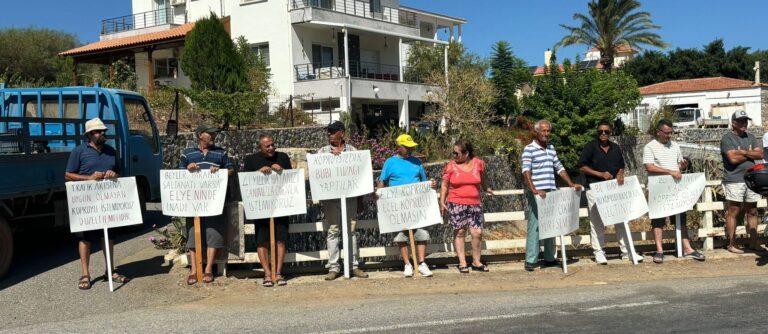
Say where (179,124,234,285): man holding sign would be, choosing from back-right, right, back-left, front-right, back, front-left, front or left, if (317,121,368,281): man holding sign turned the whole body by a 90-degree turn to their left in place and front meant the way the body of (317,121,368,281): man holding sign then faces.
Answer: back

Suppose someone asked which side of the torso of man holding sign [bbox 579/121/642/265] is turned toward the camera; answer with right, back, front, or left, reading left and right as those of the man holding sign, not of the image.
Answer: front

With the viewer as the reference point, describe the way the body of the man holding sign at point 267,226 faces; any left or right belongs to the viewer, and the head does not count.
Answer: facing the viewer

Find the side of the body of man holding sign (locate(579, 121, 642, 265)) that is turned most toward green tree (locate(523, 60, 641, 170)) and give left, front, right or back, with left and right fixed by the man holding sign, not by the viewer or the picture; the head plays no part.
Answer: back

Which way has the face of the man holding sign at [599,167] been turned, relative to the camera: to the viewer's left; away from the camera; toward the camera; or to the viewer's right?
toward the camera

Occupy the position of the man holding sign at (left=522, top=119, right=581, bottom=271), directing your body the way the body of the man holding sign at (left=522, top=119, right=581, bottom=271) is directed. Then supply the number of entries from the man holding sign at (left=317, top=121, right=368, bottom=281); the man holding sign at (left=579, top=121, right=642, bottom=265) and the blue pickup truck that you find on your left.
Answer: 1

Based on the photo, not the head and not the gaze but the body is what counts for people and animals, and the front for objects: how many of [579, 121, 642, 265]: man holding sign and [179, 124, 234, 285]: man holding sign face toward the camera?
2

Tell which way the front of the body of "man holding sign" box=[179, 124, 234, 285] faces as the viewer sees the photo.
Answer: toward the camera

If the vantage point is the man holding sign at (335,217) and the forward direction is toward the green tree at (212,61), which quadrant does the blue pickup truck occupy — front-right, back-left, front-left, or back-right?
front-left

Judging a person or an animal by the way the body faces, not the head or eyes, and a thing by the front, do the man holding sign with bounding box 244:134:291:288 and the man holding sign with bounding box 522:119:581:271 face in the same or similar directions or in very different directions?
same or similar directions

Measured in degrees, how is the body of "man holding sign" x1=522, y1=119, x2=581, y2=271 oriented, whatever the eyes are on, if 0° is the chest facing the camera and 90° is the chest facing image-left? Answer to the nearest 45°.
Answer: approximately 315°

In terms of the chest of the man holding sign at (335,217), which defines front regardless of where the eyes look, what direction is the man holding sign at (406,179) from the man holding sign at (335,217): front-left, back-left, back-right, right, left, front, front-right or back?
left

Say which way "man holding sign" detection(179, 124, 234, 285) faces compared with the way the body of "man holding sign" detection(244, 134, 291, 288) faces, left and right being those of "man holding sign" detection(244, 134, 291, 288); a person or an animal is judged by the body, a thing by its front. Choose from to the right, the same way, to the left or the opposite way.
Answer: the same way
